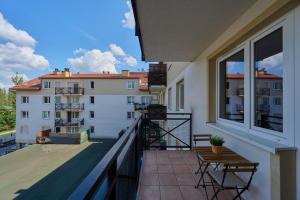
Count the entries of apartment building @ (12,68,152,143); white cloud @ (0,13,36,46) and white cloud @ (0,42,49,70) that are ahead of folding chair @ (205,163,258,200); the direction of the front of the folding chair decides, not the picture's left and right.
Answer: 3

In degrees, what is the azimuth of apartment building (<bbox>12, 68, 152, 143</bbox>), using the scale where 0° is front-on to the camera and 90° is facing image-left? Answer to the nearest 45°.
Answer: approximately 0°

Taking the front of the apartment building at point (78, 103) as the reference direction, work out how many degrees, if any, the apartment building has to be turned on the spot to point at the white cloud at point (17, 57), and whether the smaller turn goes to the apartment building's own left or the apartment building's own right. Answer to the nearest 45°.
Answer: approximately 135° to the apartment building's own right

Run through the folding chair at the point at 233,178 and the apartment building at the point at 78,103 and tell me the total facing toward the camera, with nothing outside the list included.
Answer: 1

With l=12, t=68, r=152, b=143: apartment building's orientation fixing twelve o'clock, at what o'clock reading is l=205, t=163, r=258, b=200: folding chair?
The folding chair is roughly at 12 o'clock from the apartment building.
